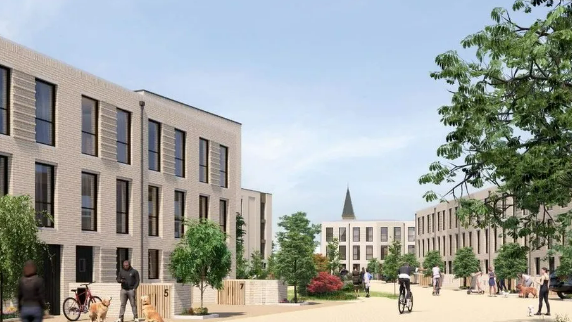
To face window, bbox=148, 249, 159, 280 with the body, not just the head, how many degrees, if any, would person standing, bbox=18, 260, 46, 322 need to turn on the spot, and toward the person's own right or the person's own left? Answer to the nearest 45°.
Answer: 0° — they already face it

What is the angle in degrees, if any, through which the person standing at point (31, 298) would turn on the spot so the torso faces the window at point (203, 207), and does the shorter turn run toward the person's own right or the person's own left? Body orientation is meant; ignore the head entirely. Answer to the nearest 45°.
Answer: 0° — they already face it

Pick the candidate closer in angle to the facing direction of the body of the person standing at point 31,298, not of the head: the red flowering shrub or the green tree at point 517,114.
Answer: the red flowering shrub

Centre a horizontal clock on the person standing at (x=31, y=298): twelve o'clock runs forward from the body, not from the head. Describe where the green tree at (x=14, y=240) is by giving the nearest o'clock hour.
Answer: The green tree is roughly at 12 o'clock from the person standing.

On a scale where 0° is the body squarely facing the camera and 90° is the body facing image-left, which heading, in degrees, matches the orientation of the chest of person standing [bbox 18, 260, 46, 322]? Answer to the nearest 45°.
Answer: approximately 180°
